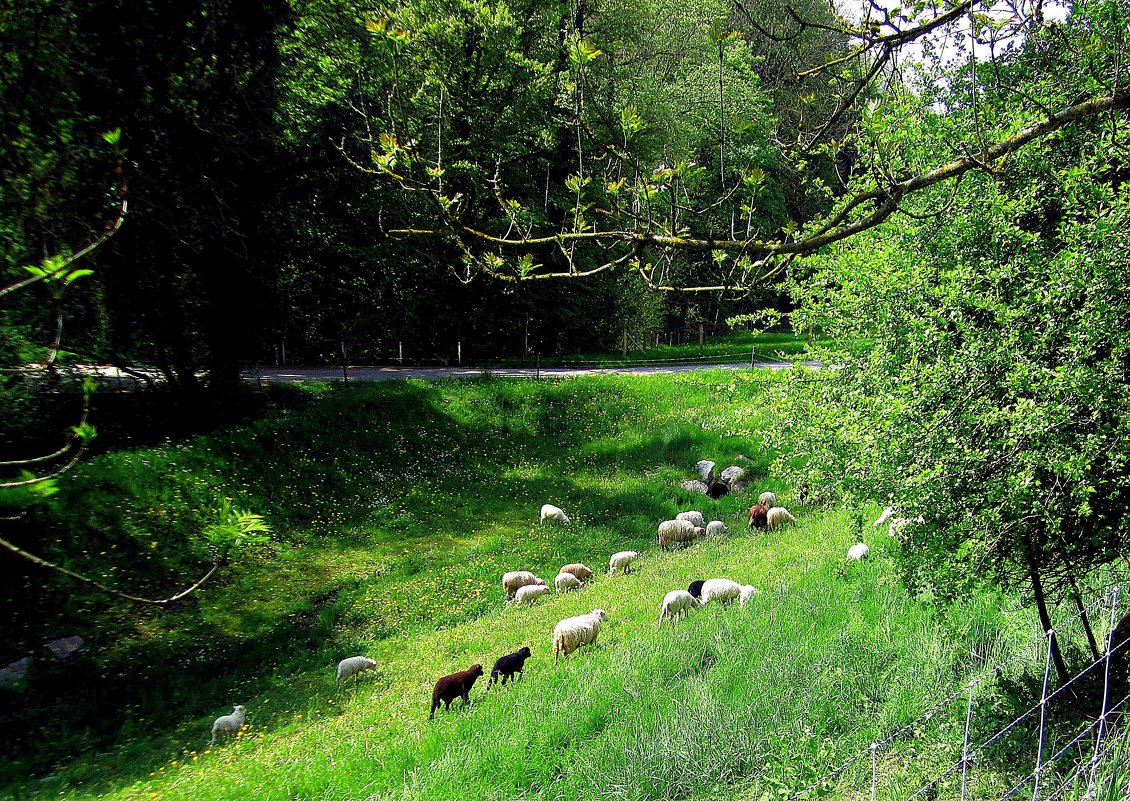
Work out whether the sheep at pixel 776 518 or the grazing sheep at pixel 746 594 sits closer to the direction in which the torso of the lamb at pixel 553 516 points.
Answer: the sheep at pixel 776 518

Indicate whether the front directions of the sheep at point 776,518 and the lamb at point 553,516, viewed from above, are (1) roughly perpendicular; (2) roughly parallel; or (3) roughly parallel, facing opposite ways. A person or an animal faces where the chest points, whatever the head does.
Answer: roughly parallel

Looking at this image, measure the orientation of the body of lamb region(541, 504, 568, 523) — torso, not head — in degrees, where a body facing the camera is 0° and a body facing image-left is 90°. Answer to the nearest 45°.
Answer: approximately 270°

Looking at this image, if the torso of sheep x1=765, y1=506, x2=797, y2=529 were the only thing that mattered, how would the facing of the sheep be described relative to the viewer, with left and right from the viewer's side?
facing to the right of the viewer

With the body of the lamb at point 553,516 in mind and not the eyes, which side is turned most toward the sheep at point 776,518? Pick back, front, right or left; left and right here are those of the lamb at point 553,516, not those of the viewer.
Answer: front
